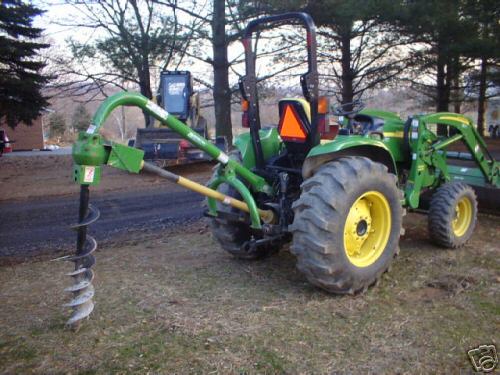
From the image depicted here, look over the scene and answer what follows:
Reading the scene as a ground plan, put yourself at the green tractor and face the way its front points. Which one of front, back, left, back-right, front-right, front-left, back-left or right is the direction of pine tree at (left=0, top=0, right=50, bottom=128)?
left

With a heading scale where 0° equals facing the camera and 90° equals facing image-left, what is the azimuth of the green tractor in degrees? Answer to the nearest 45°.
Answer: approximately 225°

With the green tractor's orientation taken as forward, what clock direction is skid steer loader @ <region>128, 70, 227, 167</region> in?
The skid steer loader is roughly at 10 o'clock from the green tractor.
